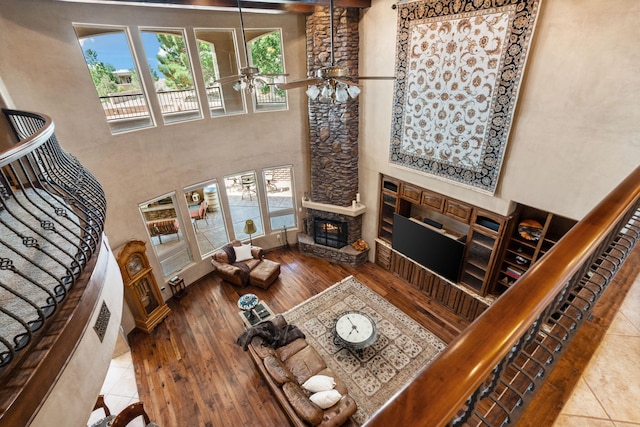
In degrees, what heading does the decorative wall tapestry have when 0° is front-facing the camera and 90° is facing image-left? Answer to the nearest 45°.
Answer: approximately 45°

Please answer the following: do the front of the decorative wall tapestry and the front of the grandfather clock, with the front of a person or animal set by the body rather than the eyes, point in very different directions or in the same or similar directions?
very different directions

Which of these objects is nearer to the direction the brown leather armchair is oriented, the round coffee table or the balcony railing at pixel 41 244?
the round coffee table

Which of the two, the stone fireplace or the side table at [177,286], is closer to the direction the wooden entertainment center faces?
the side table

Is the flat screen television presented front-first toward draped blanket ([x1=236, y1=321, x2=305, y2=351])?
yes

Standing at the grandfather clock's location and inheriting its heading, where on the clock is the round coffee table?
The round coffee table is roughly at 12 o'clock from the grandfather clock.

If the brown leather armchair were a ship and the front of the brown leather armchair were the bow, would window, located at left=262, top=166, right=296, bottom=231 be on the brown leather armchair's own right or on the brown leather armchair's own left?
on the brown leather armchair's own left

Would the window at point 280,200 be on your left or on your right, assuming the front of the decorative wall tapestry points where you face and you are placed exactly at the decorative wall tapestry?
on your right

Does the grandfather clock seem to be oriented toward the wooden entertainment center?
yes

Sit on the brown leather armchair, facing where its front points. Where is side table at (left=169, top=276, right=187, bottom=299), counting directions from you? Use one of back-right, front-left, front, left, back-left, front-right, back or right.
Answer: back-right

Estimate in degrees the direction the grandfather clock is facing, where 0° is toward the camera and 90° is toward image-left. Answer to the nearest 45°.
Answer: approximately 315°
